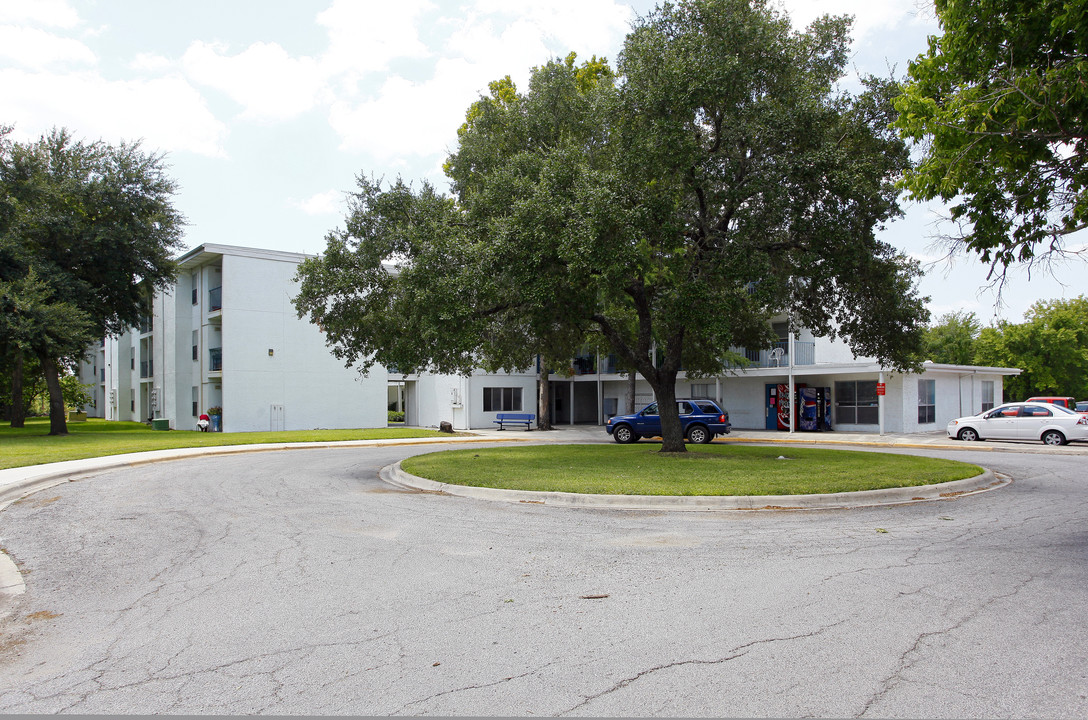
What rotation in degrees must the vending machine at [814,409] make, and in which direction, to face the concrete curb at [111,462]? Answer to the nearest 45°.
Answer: approximately 45° to its right

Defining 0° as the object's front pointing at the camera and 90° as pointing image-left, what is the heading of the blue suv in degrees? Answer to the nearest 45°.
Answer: approximately 90°

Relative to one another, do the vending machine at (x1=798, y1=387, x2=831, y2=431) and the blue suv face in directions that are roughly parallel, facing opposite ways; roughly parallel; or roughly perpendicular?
roughly perpendicular

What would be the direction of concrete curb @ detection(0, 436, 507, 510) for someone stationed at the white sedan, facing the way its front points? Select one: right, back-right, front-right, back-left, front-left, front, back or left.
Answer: front-left

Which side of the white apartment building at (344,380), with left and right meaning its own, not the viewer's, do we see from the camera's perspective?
front

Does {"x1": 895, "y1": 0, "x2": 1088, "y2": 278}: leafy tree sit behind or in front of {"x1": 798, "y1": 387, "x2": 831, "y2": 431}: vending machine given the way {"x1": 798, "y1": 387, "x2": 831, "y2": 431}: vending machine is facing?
in front

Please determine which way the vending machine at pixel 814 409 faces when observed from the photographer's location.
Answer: facing the viewer

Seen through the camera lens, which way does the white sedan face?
facing to the left of the viewer

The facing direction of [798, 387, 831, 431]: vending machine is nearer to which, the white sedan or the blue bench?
the white sedan

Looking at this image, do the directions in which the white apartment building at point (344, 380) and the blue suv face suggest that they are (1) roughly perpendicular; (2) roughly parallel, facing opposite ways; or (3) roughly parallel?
roughly perpendicular

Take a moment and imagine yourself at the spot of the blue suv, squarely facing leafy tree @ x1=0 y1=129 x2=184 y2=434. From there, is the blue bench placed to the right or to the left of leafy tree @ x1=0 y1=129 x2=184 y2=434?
right
